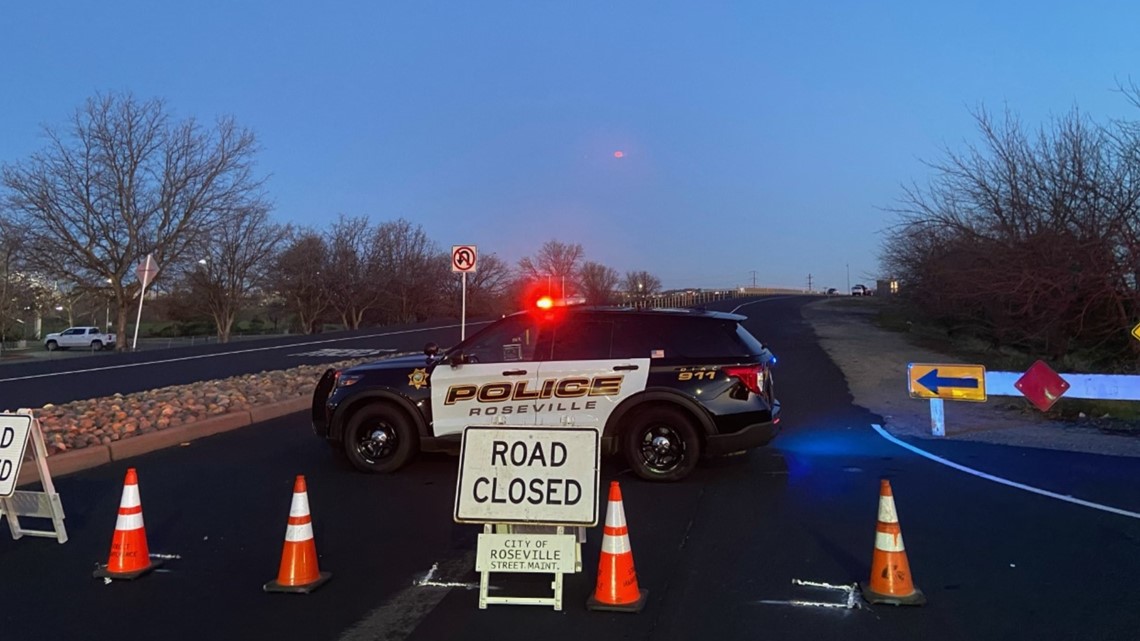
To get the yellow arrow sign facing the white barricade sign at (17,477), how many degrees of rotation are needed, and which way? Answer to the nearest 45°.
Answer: approximately 45° to its right

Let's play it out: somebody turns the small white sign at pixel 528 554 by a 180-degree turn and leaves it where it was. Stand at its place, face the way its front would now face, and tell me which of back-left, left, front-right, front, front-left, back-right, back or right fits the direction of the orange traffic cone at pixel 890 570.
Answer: right

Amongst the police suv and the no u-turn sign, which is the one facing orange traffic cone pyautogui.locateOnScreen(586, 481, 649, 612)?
the no u-turn sign

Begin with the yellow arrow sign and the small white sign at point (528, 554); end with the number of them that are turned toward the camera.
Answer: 2

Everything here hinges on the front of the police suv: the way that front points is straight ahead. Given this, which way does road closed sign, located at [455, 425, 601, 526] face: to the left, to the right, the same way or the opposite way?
to the left

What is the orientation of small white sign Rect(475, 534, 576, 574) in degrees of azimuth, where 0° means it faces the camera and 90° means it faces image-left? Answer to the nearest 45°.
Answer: approximately 0°

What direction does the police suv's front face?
to the viewer's left

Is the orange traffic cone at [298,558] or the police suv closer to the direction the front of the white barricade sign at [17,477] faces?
the orange traffic cone

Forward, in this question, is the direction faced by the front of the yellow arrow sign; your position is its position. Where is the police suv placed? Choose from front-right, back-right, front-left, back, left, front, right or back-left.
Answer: front-right

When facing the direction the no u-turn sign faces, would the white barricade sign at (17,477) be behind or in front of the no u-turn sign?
in front

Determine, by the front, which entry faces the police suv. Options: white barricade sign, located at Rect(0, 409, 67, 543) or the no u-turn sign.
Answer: the no u-turn sign

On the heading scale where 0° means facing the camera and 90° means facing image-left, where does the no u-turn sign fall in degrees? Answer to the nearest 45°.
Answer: approximately 0°

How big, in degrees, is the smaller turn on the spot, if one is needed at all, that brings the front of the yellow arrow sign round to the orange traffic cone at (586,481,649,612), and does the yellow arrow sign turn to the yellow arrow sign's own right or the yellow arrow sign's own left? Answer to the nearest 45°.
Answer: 0° — it already faces it

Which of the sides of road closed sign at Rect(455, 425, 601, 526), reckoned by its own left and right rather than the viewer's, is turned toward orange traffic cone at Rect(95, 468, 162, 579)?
right
